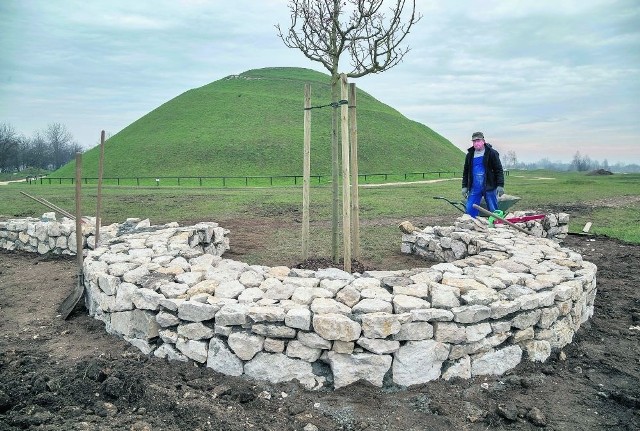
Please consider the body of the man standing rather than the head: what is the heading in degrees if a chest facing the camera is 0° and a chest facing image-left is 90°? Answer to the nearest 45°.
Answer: approximately 45°

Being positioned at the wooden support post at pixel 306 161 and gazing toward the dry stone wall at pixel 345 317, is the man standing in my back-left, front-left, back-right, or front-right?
back-left
